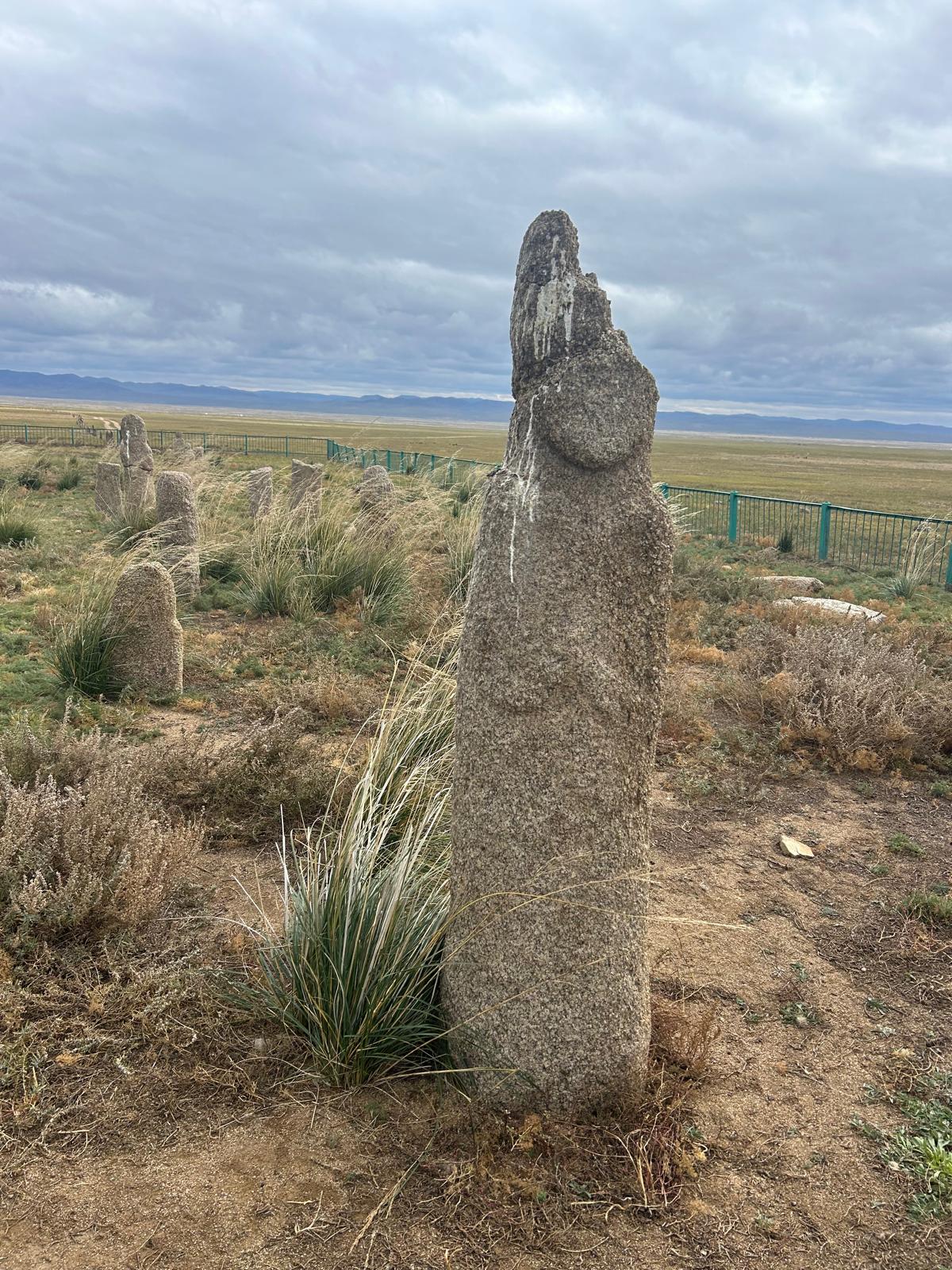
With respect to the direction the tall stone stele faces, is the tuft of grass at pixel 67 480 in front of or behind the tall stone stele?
behind

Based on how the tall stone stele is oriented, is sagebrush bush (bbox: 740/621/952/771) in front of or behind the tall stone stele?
behind

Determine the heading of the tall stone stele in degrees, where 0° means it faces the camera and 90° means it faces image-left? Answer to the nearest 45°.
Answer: approximately 0°

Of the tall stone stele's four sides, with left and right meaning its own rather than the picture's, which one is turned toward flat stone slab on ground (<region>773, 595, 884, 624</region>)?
back

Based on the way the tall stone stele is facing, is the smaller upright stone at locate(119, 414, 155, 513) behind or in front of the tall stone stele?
behind

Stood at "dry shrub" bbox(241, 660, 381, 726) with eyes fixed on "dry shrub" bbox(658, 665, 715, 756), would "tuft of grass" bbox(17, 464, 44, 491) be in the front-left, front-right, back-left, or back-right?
back-left

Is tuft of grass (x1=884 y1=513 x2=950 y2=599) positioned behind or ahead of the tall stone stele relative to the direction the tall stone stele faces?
behind

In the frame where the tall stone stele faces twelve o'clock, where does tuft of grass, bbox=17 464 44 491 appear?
The tuft of grass is roughly at 5 o'clock from the tall stone stele.

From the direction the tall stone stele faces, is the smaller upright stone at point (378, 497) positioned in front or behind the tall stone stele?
behind

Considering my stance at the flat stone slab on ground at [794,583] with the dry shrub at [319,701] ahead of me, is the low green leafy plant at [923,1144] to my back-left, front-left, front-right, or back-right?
front-left
